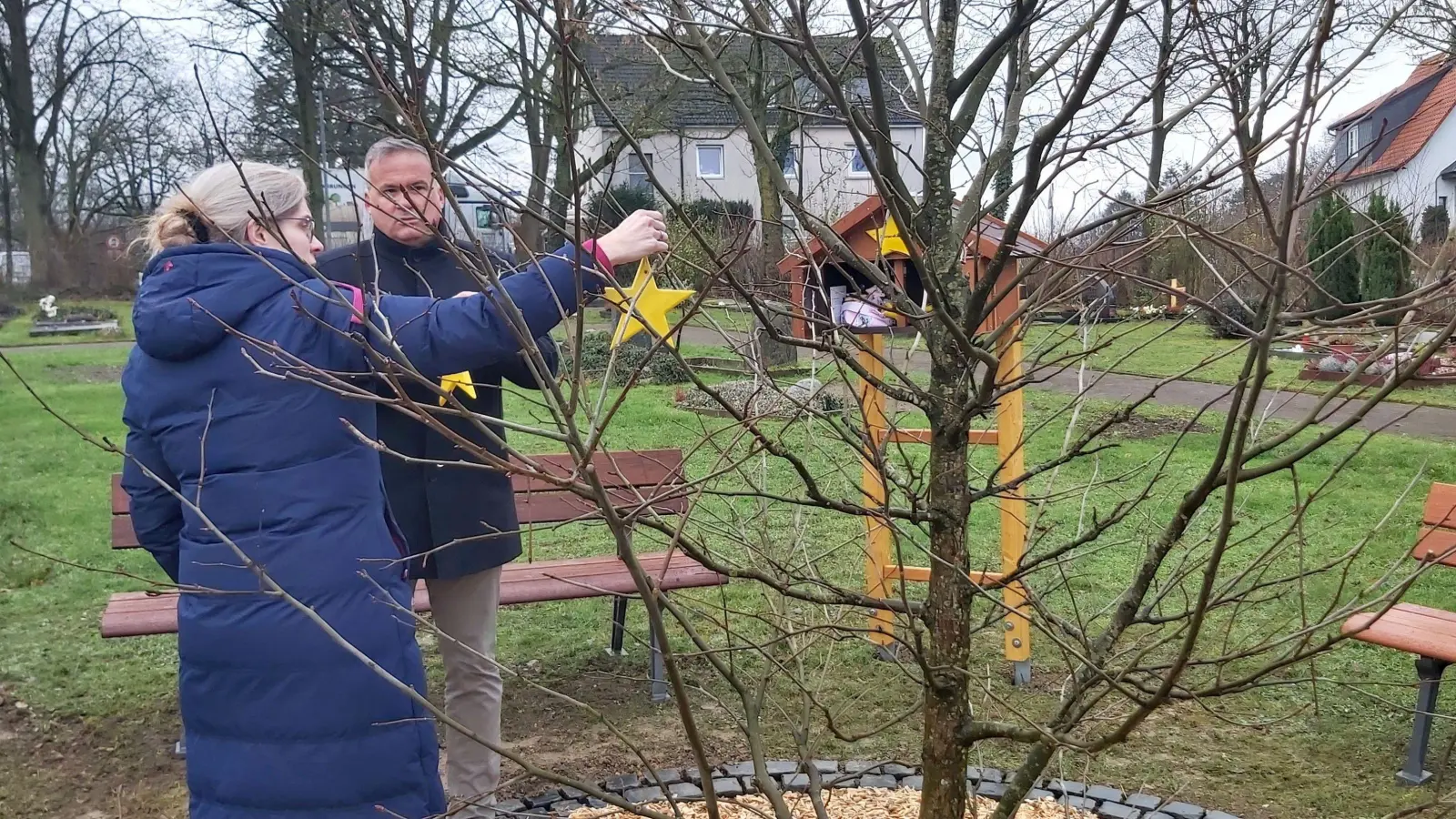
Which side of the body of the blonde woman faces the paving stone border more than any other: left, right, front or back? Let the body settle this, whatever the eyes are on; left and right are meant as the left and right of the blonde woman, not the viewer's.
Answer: front

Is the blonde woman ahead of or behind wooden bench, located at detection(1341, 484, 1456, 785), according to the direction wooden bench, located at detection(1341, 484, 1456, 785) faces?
ahead

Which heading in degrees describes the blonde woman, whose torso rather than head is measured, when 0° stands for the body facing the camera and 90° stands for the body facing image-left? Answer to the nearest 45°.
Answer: approximately 225°

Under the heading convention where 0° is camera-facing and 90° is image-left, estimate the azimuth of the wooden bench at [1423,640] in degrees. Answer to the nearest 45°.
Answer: approximately 45°

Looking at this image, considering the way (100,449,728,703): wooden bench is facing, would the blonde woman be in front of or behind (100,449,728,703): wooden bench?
in front

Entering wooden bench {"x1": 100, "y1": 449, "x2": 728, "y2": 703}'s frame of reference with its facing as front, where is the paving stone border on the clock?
The paving stone border is roughly at 11 o'clock from the wooden bench.

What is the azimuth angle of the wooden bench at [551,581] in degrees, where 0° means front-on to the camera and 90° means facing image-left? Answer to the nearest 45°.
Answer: approximately 0°

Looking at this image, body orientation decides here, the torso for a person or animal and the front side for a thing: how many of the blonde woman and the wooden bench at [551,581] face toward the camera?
1

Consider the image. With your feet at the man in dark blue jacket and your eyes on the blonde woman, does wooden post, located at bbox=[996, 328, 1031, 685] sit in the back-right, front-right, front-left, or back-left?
back-left

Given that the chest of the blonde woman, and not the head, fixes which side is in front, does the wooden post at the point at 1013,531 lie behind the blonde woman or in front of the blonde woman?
in front

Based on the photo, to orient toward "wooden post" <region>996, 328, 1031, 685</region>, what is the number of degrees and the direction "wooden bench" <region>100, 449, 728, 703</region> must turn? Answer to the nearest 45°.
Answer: approximately 90° to its left

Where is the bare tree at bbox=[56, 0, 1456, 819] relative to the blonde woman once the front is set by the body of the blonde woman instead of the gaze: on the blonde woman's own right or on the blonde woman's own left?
on the blonde woman's own right
